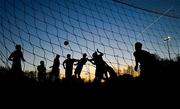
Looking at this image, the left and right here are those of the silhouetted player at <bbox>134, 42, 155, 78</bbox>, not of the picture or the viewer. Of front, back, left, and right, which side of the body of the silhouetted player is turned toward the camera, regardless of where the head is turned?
left

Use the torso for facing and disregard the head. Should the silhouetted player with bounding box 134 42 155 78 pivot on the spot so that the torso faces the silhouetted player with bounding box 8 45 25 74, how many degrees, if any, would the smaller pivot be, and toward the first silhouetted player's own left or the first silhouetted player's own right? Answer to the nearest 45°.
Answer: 0° — they already face them

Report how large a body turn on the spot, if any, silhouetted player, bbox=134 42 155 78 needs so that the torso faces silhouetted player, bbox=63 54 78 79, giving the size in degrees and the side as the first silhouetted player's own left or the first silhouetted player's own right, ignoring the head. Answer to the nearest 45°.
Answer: approximately 45° to the first silhouetted player's own right
